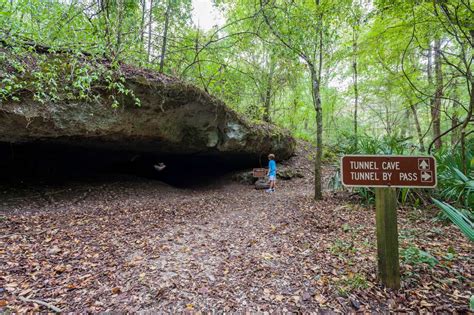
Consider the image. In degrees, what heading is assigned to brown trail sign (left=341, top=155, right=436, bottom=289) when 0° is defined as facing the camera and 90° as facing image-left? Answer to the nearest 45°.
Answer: approximately 0°

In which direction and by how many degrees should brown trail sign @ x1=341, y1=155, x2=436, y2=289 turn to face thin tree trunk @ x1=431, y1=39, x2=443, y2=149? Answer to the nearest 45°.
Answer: approximately 180°
